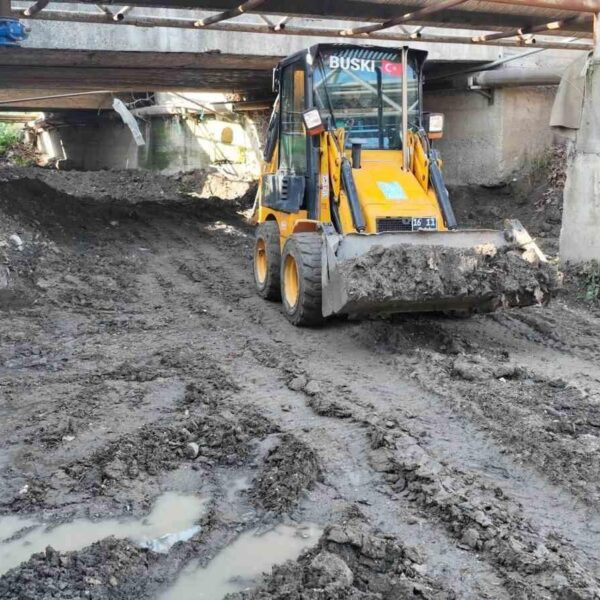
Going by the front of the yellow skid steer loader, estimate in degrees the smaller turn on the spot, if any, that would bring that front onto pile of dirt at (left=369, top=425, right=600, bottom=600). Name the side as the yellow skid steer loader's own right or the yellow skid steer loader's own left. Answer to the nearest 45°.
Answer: approximately 45° to the yellow skid steer loader's own right

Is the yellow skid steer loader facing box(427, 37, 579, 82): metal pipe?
no

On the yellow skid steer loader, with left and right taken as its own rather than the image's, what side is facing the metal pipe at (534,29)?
left

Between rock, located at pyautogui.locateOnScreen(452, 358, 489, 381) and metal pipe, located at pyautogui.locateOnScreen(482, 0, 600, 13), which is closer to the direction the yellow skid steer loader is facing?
the rock

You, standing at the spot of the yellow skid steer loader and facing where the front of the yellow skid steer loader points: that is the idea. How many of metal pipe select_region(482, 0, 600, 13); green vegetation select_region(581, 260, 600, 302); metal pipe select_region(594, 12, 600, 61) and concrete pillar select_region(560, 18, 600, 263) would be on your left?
4

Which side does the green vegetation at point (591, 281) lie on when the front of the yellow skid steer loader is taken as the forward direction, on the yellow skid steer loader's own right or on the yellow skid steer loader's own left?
on the yellow skid steer loader's own left

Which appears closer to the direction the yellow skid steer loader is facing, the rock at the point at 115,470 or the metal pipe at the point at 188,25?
the rock

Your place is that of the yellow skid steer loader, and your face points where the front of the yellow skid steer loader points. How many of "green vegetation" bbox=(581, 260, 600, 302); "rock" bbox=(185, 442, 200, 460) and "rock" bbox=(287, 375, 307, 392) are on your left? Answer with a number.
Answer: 1

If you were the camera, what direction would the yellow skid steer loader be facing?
facing the viewer and to the right of the viewer

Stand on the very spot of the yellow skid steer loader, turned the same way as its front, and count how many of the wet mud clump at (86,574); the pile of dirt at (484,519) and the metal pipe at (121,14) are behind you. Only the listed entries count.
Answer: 1

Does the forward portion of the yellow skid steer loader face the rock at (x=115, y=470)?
no

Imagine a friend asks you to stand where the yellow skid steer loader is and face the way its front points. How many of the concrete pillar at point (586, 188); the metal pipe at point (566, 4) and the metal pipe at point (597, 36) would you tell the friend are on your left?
3

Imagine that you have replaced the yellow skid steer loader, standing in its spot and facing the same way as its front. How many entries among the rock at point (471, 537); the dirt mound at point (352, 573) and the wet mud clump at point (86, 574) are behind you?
0

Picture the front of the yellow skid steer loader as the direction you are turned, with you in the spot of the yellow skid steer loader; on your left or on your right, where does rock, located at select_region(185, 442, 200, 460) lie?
on your right

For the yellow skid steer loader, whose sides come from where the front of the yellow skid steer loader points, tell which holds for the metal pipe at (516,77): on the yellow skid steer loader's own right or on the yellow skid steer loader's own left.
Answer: on the yellow skid steer loader's own left

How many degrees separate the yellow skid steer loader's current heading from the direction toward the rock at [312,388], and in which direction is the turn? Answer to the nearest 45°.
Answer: approximately 45° to its right

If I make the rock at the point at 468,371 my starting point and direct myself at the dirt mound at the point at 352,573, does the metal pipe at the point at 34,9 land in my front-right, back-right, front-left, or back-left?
back-right

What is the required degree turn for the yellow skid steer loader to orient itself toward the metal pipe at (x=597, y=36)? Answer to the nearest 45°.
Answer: approximately 90° to its left

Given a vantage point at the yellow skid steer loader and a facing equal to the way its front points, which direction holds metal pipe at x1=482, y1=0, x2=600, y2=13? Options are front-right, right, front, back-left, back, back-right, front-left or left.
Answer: left

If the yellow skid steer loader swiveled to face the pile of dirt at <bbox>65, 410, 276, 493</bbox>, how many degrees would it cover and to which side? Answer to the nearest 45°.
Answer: approximately 45° to its right

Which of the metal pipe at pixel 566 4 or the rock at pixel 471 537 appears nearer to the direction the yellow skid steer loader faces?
the rock
